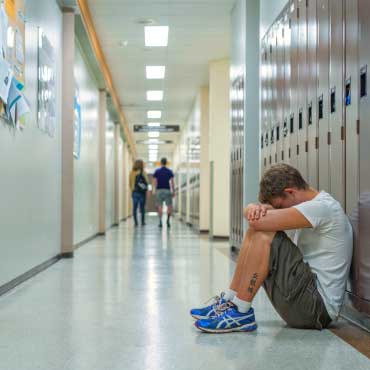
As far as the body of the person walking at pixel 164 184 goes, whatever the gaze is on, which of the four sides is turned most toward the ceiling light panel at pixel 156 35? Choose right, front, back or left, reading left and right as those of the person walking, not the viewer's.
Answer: back

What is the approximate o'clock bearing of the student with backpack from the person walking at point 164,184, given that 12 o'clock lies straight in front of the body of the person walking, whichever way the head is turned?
The student with backpack is roughly at 8 o'clock from the person walking.

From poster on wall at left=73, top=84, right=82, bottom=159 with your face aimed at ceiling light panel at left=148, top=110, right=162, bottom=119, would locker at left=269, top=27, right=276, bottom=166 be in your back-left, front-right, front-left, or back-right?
back-right

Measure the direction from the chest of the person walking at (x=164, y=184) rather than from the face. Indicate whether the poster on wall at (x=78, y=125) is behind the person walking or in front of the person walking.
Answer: behind

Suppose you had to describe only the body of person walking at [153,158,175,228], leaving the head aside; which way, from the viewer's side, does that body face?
away from the camera

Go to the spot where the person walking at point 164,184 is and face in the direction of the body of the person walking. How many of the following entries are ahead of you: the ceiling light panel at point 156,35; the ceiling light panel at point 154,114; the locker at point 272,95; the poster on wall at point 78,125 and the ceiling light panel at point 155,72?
1

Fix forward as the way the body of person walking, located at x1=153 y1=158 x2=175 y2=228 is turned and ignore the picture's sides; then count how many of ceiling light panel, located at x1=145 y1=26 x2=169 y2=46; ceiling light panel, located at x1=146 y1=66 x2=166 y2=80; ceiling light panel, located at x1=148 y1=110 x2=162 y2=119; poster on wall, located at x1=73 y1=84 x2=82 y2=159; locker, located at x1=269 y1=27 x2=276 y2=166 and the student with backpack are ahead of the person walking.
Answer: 1

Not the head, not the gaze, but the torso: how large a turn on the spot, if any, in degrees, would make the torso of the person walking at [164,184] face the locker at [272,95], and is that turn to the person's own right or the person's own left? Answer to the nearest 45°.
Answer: approximately 180°

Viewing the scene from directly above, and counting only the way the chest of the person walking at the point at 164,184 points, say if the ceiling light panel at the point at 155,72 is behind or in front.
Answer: behind

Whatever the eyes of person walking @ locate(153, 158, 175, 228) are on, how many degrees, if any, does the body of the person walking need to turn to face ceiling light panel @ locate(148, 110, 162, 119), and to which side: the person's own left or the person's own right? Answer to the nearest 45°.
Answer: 0° — they already face it
